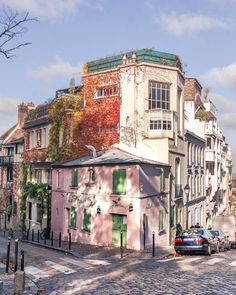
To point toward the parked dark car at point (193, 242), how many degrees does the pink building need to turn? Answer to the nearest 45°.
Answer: approximately 90° to its left

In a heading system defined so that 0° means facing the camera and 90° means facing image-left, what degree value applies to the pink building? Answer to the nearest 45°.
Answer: approximately 45°
